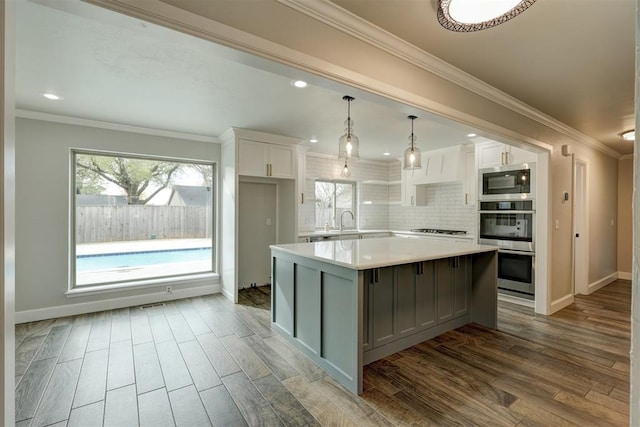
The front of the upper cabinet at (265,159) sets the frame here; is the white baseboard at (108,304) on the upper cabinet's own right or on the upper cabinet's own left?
on the upper cabinet's own right

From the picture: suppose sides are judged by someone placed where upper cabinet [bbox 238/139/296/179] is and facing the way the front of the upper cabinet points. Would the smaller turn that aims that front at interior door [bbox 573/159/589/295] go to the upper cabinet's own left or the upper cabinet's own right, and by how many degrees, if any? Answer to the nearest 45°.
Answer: approximately 45° to the upper cabinet's own left

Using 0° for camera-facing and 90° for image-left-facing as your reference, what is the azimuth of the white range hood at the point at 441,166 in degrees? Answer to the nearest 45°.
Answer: approximately 45°

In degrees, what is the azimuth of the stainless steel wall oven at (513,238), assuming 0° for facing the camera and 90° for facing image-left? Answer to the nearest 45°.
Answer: approximately 45°

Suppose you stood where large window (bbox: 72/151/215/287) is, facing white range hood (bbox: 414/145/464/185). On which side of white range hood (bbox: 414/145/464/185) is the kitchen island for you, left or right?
right

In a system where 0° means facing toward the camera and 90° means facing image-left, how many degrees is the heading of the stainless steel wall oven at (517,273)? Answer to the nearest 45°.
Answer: approximately 45°
